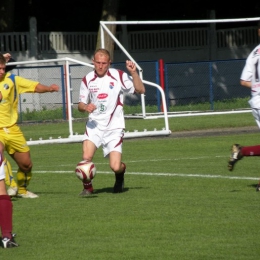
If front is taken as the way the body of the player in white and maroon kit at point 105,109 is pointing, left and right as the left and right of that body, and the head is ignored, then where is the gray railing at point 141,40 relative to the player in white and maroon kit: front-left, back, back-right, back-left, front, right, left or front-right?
back

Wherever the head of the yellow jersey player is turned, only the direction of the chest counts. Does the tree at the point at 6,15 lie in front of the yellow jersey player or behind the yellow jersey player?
behind

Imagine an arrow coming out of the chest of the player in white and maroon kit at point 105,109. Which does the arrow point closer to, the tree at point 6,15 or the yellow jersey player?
the yellow jersey player

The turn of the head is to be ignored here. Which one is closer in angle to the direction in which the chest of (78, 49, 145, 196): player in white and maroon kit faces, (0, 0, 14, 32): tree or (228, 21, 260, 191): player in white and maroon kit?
the player in white and maroon kit

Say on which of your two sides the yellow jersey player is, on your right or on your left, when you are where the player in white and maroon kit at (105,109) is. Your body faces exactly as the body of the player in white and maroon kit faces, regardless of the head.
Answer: on your right
